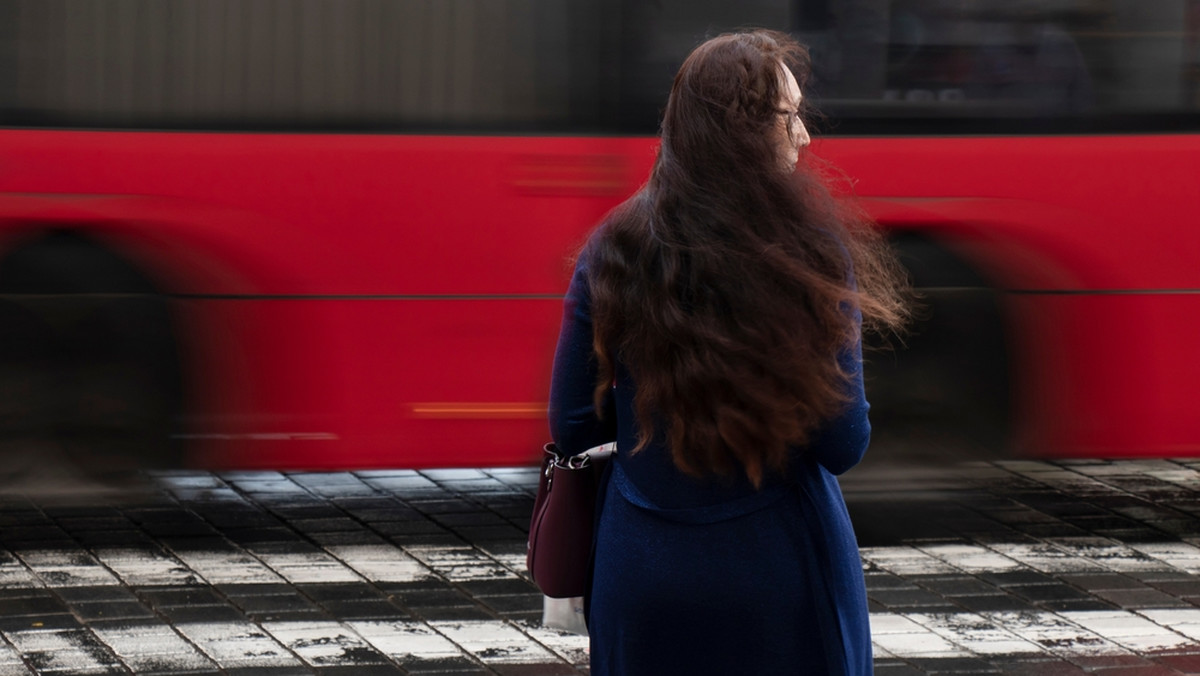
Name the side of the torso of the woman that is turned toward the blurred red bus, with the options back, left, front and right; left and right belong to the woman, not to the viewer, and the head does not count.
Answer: front

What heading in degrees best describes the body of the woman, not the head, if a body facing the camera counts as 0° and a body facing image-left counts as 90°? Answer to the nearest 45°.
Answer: approximately 180°

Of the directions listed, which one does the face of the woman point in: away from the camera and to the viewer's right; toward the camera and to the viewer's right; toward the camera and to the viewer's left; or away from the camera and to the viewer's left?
away from the camera and to the viewer's right
